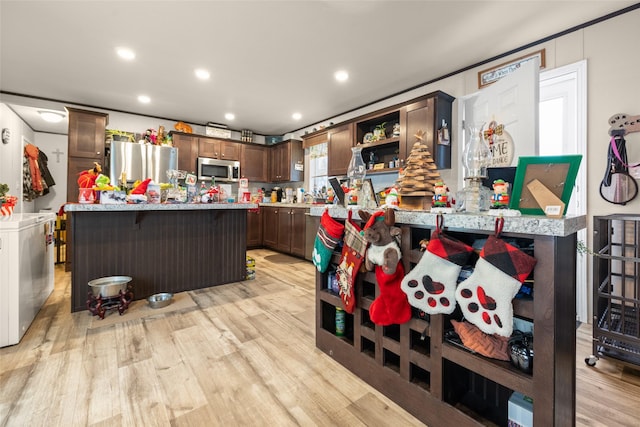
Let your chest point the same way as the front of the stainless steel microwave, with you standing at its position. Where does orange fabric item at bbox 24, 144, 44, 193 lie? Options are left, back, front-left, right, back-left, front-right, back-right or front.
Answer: right

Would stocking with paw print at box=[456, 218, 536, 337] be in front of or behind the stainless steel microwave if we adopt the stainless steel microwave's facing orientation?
in front

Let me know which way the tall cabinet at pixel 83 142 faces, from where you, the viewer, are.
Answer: facing the viewer and to the right of the viewer

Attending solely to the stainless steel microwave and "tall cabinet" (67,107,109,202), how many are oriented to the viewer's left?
0

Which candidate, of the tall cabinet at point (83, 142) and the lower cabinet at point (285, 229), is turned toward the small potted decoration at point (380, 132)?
the tall cabinet

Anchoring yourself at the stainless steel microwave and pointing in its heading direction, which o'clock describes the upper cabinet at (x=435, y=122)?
The upper cabinet is roughly at 11 o'clock from the stainless steel microwave.

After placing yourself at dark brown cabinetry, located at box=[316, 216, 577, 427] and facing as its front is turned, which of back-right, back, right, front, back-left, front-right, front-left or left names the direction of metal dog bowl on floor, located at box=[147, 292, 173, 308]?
front-right

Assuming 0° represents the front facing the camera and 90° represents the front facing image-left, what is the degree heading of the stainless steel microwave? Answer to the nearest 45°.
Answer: approximately 0°

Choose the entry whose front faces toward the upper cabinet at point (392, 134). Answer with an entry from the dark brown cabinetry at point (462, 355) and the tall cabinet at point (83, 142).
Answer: the tall cabinet at point (83, 142)

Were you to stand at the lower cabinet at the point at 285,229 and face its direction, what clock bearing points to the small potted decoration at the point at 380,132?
The small potted decoration is roughly at 9 o'clock from the lower cabinet.

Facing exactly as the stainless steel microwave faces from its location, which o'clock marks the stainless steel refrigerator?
The stainless steel refrigerator is roughly at 2 o'clock from the stainless steel microwave.

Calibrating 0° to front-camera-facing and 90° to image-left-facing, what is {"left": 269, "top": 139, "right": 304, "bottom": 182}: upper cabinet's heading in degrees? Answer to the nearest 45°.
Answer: approximately 45°

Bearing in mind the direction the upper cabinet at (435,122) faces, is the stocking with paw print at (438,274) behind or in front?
in front

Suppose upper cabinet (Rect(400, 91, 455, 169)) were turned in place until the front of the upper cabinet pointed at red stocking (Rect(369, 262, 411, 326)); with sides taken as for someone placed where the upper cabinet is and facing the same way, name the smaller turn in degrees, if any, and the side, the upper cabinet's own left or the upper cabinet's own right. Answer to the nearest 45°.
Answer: approximately 45° to the upper cabinet's own left

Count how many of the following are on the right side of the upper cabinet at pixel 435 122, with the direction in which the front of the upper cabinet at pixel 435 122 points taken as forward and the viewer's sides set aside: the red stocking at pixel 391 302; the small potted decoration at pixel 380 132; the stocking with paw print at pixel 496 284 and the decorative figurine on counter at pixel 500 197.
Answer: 1

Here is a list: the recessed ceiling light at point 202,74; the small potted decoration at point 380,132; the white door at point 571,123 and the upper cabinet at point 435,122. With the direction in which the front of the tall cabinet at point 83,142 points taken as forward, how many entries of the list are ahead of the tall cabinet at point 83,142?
4

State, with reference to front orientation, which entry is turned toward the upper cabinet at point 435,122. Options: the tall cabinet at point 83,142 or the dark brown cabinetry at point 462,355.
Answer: the tall cabinet at point 83,142
